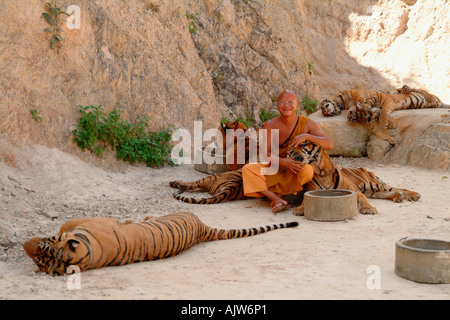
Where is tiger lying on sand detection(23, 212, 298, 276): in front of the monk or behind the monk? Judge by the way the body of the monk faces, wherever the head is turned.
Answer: in front

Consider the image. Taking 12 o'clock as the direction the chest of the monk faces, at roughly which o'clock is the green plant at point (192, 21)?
The green plant is roughly at 5 o'clock from the monk.

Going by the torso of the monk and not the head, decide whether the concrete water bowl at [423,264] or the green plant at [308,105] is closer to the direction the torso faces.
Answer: the concrete water bowl

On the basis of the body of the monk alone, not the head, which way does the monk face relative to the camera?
toward the camera

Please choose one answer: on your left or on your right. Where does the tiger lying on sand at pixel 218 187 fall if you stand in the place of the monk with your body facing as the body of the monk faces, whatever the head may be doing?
on your right

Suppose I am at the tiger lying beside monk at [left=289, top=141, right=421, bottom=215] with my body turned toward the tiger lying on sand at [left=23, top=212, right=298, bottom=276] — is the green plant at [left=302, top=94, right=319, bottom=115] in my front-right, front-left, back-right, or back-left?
back-right

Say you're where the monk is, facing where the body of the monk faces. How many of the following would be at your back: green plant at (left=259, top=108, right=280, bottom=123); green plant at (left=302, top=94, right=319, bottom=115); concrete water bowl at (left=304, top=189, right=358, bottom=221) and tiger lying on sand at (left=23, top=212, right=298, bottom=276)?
2

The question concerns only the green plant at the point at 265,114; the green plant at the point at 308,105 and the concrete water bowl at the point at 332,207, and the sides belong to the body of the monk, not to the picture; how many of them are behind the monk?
2

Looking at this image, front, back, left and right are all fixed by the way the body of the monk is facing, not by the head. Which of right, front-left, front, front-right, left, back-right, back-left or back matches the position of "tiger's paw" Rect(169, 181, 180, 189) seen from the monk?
back-right

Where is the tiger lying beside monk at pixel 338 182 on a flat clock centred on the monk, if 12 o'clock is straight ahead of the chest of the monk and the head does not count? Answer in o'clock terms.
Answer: The tiger lying beside monk is roughly at 9 o'clock from the monk.
